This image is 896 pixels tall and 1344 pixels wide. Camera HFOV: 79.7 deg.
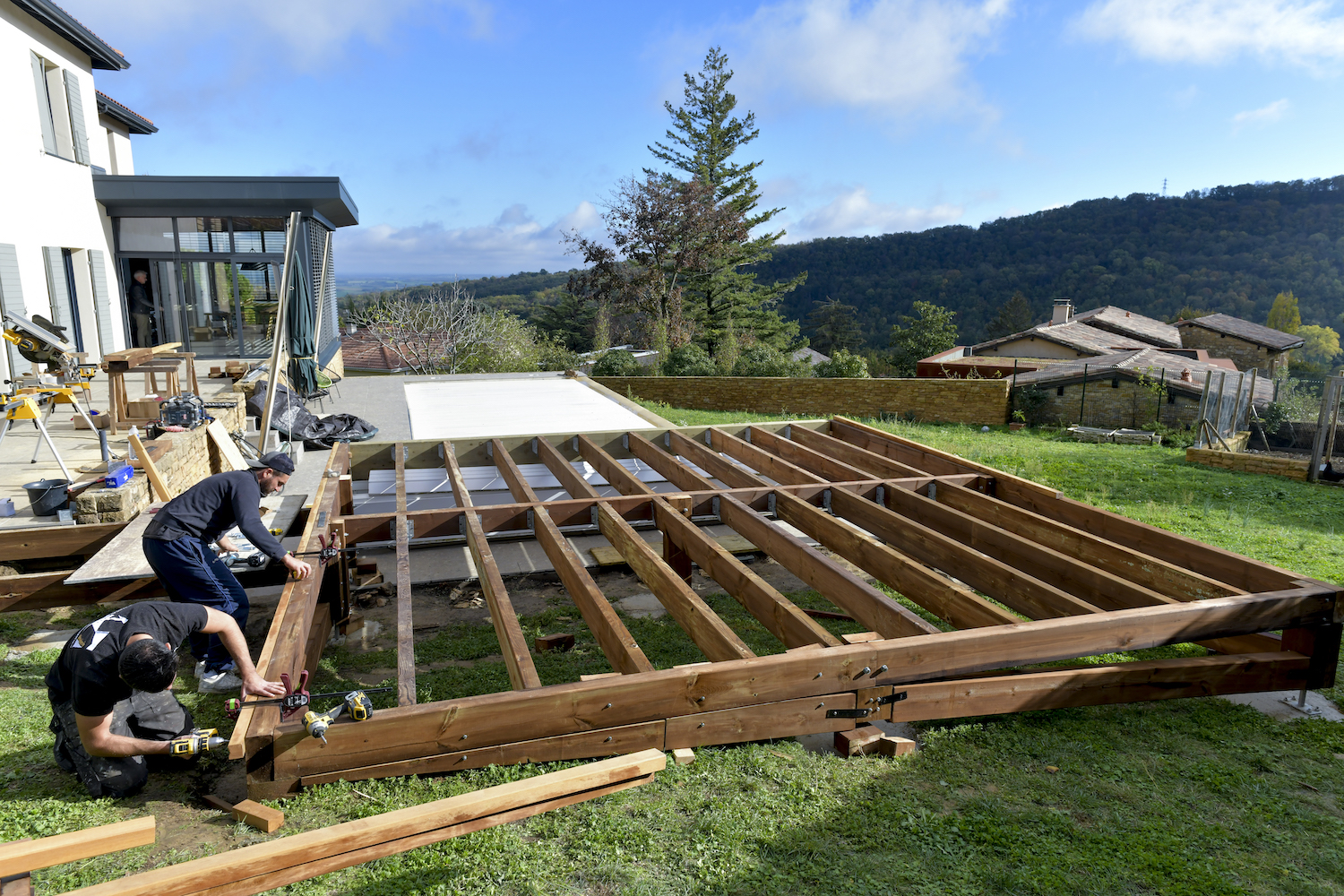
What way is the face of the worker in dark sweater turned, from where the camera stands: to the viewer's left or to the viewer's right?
to the viewer's right

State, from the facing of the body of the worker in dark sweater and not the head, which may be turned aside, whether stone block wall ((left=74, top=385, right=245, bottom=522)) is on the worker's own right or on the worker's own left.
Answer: on the worker's own left

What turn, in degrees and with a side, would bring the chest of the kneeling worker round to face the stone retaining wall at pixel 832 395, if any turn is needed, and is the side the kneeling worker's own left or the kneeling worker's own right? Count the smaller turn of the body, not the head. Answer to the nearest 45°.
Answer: approximately 90° to the kneeling worker's own left

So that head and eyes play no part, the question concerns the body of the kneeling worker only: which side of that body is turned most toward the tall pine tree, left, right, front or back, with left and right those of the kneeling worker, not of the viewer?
left

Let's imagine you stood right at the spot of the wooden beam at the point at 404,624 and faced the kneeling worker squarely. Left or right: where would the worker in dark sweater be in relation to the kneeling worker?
right

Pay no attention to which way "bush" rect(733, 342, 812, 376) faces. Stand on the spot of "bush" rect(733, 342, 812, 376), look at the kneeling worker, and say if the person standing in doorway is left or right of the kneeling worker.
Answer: right

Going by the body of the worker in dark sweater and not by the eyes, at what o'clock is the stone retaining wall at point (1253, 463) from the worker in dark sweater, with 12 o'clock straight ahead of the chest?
The stone retaining wall is roughly at 12 o'clock from the worker in dark sweater.

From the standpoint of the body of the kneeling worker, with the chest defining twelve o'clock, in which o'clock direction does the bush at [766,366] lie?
The bush is roughly at 9 o'clock from the kneeling worker.

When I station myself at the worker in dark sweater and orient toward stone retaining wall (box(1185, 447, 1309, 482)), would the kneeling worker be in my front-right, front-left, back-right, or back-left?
back-right

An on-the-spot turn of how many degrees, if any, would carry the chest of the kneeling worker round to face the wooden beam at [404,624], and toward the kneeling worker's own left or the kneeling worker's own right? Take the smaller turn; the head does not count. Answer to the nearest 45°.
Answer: approximately 45° to the kneeling worker's own left

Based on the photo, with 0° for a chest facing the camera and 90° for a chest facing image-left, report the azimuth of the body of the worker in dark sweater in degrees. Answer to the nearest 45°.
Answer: approximately 270°

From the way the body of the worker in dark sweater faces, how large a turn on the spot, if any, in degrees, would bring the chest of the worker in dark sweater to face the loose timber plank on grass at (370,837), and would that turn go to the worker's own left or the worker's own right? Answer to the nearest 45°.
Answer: approximately 90° to the worker's own right

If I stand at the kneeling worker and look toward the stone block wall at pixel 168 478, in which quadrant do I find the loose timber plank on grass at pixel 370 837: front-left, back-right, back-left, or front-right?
back-right

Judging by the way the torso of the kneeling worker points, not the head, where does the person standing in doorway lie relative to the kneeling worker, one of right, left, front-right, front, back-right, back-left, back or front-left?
back-left

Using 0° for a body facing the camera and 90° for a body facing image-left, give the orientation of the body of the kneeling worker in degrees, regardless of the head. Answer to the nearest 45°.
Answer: approximately 315°

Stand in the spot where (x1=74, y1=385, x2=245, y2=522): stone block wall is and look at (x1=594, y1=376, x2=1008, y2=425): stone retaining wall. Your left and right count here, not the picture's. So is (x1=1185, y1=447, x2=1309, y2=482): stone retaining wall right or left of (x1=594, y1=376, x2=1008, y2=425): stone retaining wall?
right

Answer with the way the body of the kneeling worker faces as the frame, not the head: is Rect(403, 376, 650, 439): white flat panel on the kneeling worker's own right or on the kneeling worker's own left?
on the kneeling worker's own left
